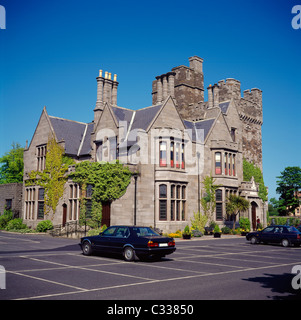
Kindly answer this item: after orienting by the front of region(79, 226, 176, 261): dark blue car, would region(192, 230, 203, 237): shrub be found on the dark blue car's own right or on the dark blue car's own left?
on the dark blue car's own right

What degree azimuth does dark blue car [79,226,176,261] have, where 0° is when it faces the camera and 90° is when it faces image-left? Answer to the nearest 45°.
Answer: approximately 135°

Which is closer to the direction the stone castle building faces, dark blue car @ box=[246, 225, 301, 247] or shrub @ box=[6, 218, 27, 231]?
the dark blue car

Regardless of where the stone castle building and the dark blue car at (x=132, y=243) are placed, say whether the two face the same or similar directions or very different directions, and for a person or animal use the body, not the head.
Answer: very different directions

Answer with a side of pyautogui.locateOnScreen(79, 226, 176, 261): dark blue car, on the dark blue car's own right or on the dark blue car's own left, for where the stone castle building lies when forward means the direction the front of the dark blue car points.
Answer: on the dark blue car's own right

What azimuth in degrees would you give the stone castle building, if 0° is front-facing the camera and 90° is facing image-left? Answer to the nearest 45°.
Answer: approximately 315°
